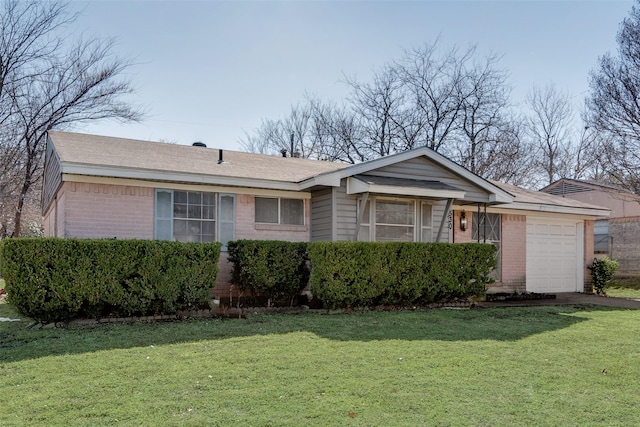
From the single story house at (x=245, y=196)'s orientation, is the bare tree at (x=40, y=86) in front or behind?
behind

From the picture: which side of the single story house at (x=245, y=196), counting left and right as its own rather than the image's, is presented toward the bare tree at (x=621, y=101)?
left

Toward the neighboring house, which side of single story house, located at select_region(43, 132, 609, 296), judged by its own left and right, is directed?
left

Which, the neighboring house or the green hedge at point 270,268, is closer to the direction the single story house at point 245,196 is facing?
the green hedge

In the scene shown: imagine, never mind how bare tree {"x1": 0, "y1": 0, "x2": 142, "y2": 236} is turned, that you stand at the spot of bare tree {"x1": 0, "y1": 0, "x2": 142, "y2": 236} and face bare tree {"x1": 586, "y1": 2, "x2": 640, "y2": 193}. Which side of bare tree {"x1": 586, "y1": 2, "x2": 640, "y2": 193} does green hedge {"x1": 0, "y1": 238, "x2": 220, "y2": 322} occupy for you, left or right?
right

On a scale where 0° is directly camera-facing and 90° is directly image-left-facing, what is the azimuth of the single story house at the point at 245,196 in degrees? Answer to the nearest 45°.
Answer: approximately 315°

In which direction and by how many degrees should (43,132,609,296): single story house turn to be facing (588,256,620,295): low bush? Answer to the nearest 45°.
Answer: approximately 90° to its left

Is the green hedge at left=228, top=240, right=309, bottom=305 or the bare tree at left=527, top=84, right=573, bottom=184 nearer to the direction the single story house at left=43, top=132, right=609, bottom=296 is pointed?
the green hedge

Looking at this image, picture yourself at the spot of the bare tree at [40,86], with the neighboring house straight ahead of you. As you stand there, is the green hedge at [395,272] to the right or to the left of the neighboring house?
right
